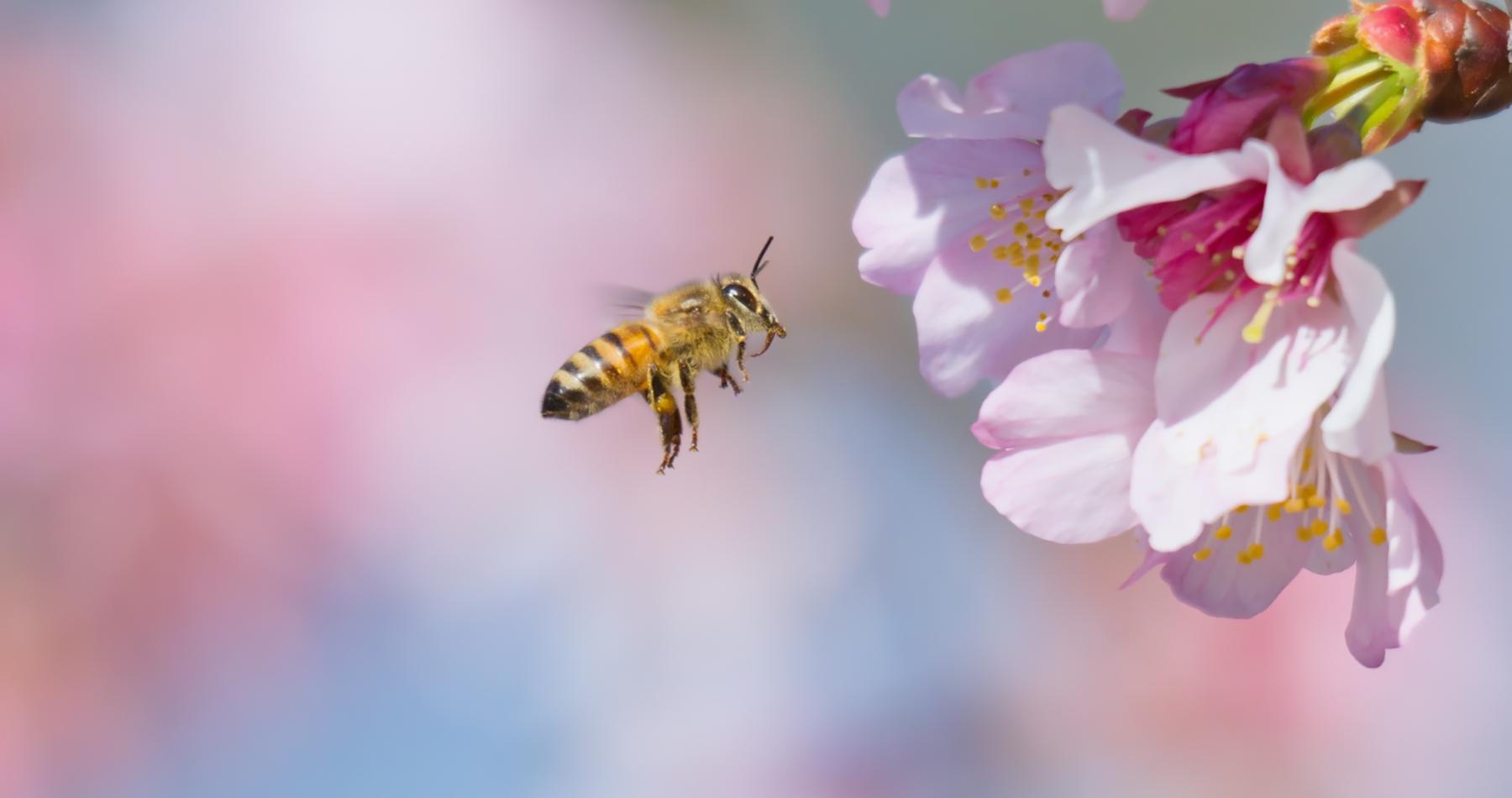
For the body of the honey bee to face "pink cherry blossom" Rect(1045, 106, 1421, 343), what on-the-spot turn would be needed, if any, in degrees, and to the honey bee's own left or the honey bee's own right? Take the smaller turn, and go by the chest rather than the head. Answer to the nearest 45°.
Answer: approximately 45° to the honey bee's own right

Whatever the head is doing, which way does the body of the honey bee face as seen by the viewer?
to the viewer's right
